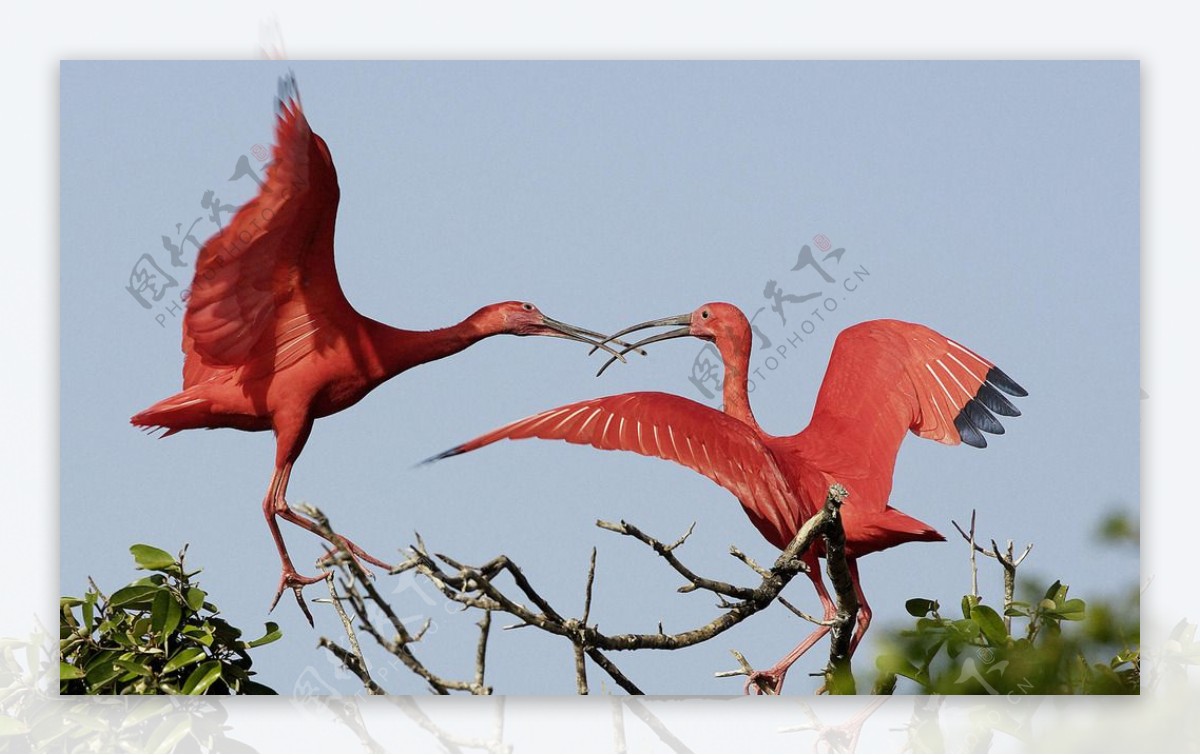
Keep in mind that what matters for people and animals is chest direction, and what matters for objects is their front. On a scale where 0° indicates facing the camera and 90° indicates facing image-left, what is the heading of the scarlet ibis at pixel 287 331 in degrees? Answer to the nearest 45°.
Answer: approximately 270°

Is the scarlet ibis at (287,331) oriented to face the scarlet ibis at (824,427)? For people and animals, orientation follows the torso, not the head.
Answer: yes

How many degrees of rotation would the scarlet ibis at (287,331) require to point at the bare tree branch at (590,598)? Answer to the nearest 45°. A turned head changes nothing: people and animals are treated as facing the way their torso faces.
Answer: approximately 45° to its right
